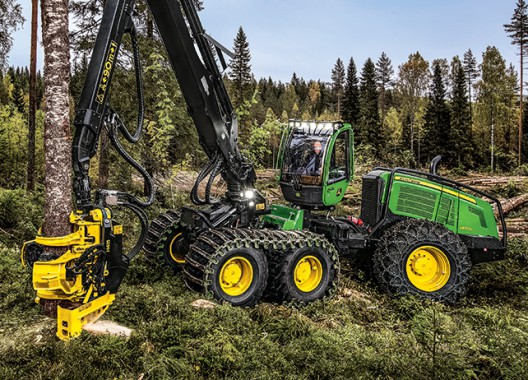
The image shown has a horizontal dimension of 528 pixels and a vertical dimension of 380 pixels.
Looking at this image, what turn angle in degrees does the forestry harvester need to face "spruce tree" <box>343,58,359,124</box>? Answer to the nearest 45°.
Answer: approximately 135° to its right

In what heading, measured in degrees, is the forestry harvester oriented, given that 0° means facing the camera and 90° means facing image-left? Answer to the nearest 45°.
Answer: approximately 45°

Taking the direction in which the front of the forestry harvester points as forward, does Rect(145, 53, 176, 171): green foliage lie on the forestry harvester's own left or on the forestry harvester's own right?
on the forestry harvester's own right

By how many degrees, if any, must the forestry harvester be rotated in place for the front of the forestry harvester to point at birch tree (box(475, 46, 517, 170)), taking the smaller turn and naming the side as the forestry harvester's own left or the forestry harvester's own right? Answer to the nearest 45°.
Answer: approximately 180°

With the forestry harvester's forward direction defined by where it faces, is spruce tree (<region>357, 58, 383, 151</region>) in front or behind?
behind
